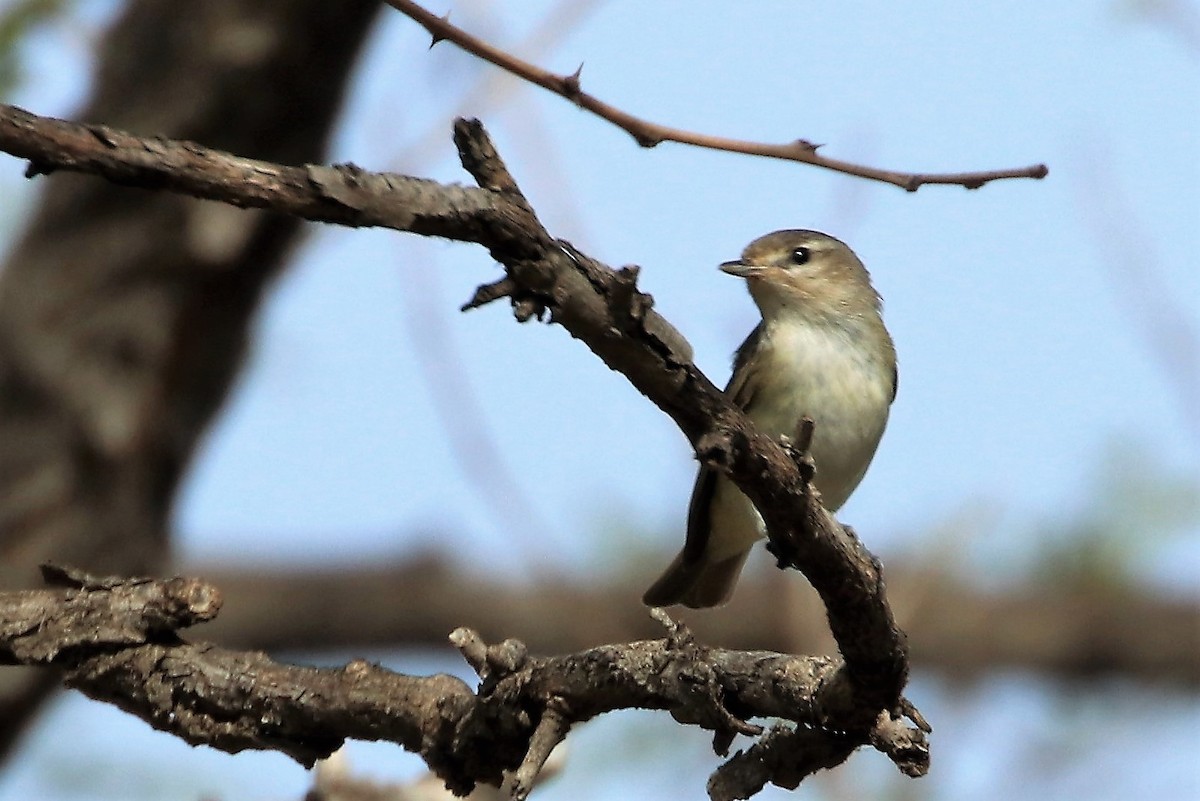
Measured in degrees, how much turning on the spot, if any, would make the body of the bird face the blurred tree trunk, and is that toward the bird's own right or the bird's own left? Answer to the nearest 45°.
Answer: approximately 135° to the bird's own right

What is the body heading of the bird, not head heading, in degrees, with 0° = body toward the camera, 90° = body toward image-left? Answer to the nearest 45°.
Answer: approximately 315°
